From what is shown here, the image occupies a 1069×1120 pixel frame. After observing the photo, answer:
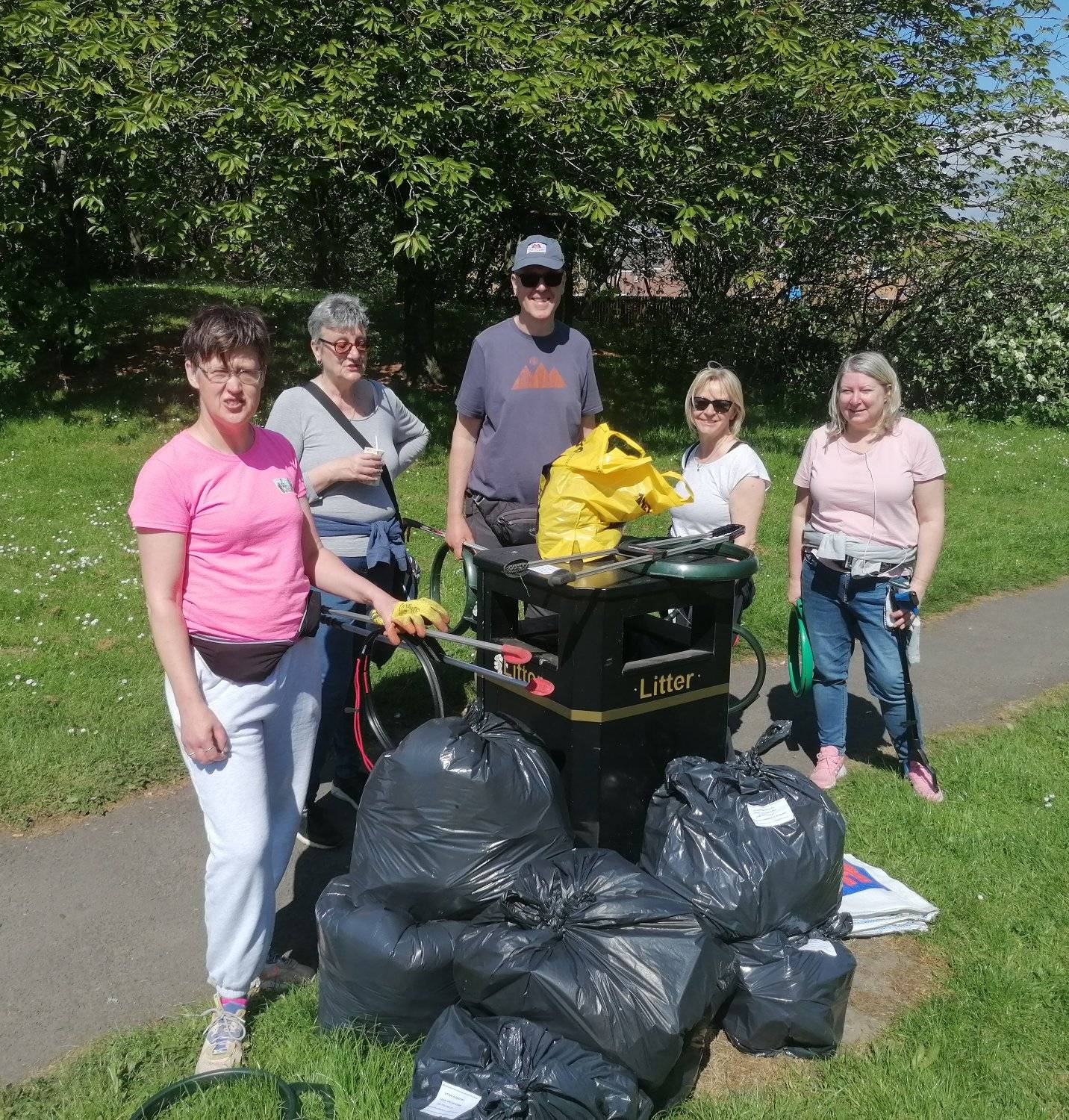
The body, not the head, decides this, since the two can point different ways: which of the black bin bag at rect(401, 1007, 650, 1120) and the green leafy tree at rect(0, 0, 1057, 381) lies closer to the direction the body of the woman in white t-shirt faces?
the black bin bag

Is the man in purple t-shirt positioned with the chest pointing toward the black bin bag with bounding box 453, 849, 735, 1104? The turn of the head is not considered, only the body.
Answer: yes

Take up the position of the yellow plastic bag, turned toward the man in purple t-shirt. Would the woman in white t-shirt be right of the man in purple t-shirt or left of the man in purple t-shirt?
right

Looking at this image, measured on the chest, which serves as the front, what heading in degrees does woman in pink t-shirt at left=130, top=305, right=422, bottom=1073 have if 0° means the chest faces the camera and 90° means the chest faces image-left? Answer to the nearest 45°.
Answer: approximately 315°

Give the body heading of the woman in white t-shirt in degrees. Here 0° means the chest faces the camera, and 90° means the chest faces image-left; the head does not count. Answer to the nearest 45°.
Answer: approximately 45°

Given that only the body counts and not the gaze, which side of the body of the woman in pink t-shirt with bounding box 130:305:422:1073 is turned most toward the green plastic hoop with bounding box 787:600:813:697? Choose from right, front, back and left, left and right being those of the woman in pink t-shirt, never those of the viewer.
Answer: left

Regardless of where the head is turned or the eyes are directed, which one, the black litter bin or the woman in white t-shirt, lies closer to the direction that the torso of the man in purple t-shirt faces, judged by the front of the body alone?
the black litter bin

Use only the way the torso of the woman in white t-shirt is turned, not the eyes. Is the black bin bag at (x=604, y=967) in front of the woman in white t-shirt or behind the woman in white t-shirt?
in front

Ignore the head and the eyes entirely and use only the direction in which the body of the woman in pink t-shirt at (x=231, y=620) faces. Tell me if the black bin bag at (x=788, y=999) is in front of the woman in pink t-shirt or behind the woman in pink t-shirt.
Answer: in front
